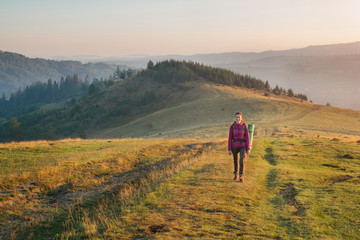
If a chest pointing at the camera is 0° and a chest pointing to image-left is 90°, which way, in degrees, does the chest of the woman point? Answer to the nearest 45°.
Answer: approximately 0°
